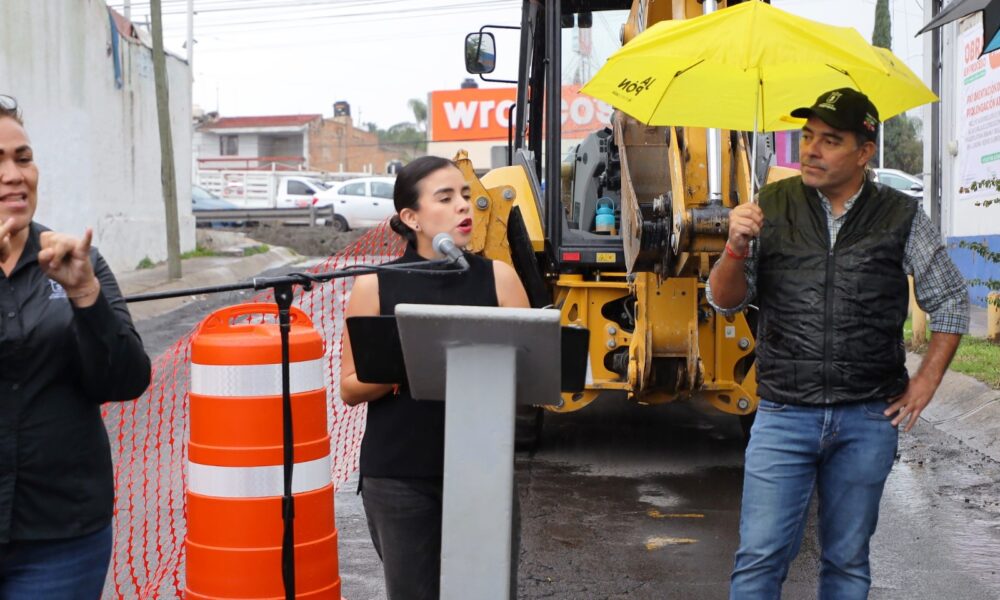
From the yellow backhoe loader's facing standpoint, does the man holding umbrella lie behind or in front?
behind

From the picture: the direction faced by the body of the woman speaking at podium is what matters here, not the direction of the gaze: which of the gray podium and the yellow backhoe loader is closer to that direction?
the gray podium

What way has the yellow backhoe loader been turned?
away from the camera

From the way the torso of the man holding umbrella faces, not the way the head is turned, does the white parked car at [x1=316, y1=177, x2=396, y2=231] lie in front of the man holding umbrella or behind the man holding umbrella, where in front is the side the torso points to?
behind

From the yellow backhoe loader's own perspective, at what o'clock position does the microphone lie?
The microphone is roughly at 6 o'clock from the yellow backhoe loader.

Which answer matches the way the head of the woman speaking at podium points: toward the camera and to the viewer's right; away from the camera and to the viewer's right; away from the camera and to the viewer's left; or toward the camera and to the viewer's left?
toward the camera and to the viewer's right

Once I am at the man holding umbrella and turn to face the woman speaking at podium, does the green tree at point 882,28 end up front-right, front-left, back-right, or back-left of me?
back-right

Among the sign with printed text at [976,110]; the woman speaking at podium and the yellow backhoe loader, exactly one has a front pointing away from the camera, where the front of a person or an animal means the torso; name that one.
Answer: the yellow backhoe loader

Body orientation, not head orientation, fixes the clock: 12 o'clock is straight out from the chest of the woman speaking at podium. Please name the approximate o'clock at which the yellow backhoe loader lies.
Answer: The yellow backhoe loader is roughly at 6 o'clock from the woman speaking at podium.
